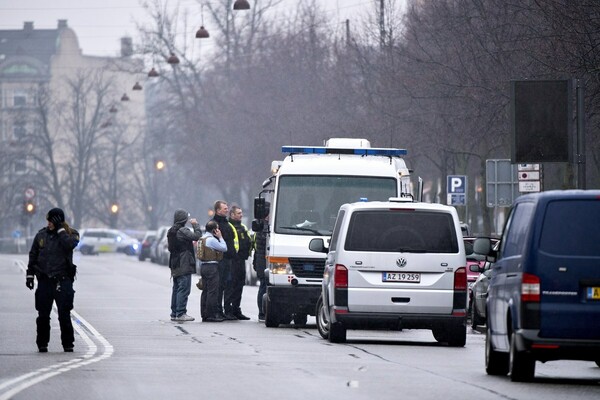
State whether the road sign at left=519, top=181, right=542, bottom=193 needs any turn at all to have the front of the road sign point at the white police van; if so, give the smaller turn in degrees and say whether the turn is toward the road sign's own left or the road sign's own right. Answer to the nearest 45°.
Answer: approximately 45° to the road sign's own right

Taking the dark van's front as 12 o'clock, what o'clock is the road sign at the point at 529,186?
The road sign is roughly at 12 o'clock from the dark van.

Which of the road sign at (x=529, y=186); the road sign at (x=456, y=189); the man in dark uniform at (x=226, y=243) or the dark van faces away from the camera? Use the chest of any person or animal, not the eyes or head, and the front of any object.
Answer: the dark van

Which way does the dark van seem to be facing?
away from the camera

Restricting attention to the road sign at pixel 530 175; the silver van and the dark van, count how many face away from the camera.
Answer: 2

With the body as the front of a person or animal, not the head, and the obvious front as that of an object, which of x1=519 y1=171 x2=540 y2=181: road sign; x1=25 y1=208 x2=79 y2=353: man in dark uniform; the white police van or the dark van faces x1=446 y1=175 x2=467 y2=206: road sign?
the dark van

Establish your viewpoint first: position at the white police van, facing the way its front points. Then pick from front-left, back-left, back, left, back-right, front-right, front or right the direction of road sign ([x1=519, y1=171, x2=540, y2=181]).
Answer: back-left

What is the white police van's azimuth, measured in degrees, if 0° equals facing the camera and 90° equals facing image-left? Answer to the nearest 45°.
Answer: approximately 0°

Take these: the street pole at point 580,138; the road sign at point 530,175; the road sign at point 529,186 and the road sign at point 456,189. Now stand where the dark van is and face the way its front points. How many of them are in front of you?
4

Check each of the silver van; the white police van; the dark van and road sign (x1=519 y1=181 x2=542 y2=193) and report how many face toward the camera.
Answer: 2

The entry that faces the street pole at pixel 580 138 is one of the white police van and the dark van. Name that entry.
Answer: the dark van

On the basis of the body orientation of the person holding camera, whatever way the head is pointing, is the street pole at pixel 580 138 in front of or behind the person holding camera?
in front
